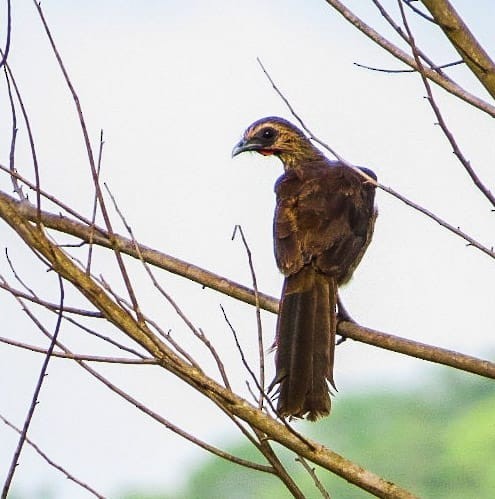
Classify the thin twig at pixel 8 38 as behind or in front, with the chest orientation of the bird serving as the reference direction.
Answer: behind

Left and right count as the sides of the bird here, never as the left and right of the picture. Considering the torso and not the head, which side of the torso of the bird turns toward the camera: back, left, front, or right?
back
